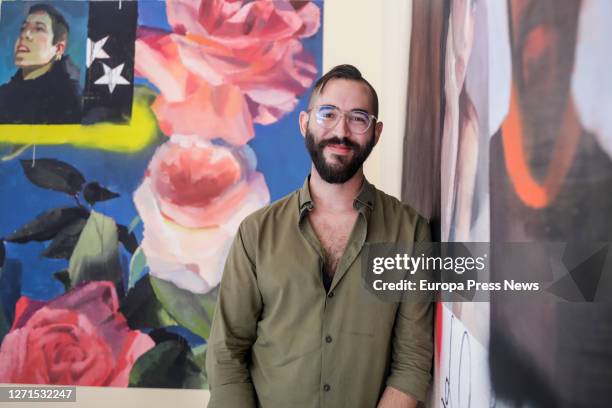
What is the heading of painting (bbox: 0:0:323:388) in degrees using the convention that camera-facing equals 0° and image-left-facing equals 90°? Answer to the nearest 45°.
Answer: approximately 0°

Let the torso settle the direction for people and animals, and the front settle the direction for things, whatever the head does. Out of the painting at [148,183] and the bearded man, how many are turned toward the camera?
2

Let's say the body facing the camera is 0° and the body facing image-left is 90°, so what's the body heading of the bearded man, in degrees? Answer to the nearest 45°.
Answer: approximately 0°

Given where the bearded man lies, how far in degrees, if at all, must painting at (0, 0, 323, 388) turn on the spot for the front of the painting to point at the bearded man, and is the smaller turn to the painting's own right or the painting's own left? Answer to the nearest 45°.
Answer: approximately 45° to the painting's own left
